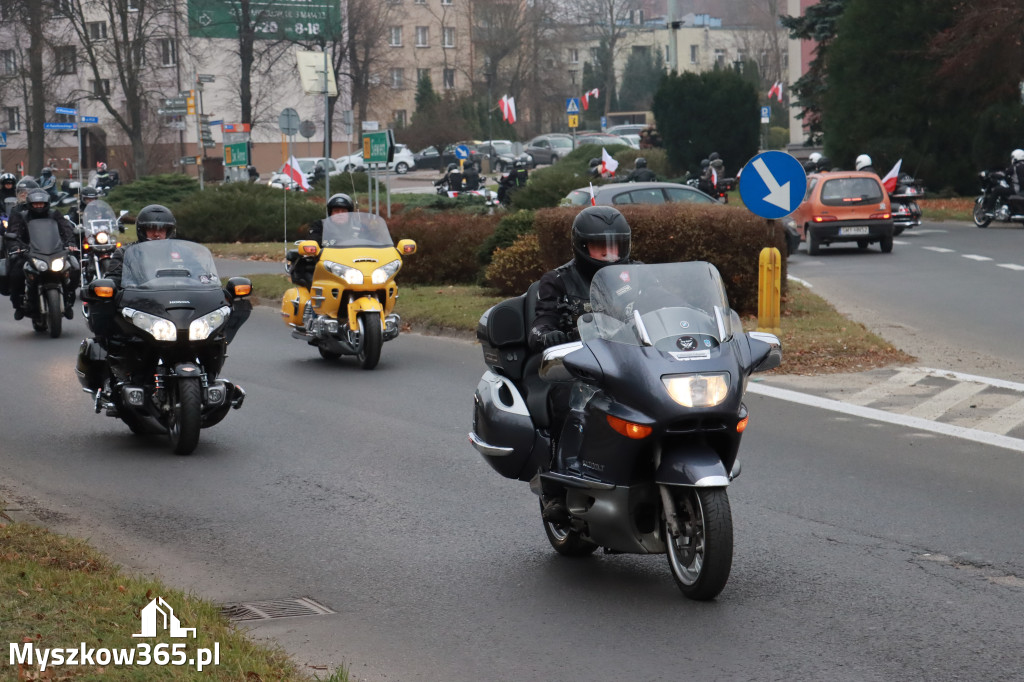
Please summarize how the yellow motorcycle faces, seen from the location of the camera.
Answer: facing the viewer and to the right of the viewer

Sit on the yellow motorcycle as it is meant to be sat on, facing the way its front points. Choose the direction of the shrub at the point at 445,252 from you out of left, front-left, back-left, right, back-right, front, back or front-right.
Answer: back-left

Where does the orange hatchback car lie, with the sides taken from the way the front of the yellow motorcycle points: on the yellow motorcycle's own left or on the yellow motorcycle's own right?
on the yellow motorcycle's own left

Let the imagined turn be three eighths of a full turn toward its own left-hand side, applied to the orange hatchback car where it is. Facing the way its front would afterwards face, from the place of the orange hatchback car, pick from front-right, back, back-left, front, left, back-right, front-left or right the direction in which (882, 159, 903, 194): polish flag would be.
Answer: back-right

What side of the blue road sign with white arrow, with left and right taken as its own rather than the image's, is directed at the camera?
front

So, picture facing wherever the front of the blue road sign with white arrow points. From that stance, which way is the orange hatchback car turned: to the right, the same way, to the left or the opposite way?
the opposite way

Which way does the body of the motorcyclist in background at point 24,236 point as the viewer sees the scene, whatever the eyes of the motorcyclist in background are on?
toward the camera

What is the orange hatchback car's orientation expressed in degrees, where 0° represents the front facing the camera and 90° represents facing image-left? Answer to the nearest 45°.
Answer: approximately 180°

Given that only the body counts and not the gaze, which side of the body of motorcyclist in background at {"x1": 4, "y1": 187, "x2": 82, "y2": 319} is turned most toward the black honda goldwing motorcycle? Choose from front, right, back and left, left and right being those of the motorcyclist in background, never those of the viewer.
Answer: front

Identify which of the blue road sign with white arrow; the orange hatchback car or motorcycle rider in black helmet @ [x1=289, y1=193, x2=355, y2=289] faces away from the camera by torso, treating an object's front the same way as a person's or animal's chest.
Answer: the orange hatchback car

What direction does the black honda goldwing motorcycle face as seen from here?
toward the camera

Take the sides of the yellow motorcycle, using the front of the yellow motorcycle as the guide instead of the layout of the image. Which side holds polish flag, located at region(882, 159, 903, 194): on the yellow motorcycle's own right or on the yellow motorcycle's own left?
on the yellow motorcycle's own left
